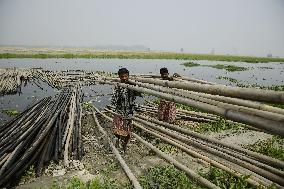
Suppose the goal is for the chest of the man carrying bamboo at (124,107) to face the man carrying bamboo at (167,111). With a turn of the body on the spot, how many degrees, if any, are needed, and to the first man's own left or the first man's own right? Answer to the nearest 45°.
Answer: approximately 90° to the first man's own left

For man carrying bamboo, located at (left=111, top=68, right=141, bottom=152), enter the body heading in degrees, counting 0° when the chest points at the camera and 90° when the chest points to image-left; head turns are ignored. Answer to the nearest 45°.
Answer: approximately 315°

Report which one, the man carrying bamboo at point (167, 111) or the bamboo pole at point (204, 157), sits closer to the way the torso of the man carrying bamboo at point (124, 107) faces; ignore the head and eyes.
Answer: the bamboo pole

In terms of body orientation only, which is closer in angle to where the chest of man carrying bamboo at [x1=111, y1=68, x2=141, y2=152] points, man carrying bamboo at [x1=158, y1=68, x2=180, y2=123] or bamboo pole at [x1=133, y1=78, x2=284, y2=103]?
the bamboo pole

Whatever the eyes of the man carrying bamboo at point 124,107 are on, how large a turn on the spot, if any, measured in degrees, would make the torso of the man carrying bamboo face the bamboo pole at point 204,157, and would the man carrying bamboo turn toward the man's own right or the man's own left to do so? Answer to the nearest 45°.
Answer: approximately 90° to the man's own left
